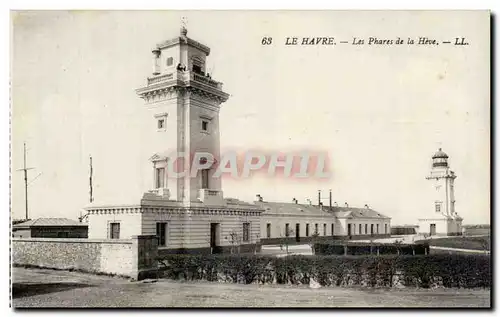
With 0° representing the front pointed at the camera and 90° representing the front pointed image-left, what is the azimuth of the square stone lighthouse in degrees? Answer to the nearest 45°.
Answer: approximately 315°

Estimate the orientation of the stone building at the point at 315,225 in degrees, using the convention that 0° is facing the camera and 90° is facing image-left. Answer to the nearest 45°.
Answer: approximately 315°

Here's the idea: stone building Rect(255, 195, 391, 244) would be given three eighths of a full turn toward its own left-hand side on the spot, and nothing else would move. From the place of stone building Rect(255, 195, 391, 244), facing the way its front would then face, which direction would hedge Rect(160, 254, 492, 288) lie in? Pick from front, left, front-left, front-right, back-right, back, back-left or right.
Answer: back

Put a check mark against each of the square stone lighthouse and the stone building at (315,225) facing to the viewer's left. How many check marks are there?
0

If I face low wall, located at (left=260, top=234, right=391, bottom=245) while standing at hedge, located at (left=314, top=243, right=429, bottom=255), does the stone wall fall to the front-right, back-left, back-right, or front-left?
back-left
